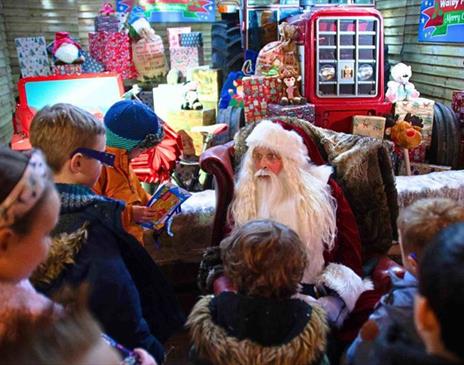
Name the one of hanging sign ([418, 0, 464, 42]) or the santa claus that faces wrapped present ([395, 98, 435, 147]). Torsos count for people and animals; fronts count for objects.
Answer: the hanging sign

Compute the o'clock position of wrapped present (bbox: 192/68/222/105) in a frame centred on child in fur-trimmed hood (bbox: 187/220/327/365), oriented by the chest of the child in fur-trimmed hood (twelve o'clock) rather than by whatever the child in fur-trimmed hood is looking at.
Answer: The wrapped present is roughly at 12 o'clock from the child in fur-trimmed hood.

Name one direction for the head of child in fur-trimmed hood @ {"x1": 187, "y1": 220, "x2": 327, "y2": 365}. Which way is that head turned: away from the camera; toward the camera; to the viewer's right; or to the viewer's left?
away from the camera

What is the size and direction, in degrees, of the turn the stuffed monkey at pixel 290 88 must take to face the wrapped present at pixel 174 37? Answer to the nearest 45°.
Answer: approximately 135° to its right

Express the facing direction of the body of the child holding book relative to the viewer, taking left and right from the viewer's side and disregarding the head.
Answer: facing to the right of the viewer

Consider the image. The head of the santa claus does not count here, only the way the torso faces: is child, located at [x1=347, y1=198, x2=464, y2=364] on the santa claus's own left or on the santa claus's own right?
on the santa claus's own left

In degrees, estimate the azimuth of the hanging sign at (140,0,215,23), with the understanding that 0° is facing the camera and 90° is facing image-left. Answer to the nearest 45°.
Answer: approximately 0°

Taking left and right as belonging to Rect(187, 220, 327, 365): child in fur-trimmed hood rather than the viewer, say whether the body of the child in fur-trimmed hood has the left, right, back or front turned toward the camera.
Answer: back
